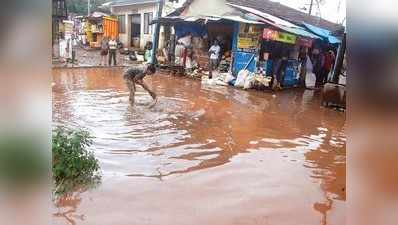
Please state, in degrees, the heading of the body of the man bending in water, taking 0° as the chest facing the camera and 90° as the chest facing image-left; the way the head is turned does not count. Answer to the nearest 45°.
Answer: approximately 270°

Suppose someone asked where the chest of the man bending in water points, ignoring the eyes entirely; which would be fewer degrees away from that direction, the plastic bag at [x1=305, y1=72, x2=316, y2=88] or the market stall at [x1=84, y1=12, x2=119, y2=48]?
the plastic bag

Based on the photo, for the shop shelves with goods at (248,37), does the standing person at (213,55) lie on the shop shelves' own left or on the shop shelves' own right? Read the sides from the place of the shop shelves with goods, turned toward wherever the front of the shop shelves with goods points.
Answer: on the shop shelves' own right

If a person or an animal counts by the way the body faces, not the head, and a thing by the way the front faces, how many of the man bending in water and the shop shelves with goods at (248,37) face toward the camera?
1

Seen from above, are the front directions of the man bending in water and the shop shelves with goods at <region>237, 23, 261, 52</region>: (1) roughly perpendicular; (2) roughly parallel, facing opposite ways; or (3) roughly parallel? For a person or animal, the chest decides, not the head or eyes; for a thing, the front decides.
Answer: roughly perpendicular

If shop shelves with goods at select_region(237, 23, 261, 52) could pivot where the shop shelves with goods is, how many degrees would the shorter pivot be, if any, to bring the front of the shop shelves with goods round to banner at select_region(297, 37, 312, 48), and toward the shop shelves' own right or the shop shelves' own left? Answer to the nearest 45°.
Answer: approximately 135° to the shop shelves' own left

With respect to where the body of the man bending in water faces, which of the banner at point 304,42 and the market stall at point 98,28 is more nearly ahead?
the banner

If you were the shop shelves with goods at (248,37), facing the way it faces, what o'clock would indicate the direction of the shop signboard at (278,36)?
the shop signboard at (278,36) is roughly at 10 o'clock from the shop shelves with goods at (248,37).

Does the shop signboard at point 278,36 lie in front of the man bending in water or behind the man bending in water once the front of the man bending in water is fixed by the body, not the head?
in front

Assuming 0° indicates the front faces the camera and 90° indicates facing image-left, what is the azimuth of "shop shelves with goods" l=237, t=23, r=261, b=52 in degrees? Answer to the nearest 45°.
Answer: approximately 0°

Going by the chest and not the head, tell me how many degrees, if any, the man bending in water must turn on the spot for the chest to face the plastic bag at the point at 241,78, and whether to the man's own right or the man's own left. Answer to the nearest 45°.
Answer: approximately 45° to the man's own left

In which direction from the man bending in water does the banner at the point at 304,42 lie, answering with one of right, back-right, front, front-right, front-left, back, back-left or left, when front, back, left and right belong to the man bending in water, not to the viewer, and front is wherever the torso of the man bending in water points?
front-left
